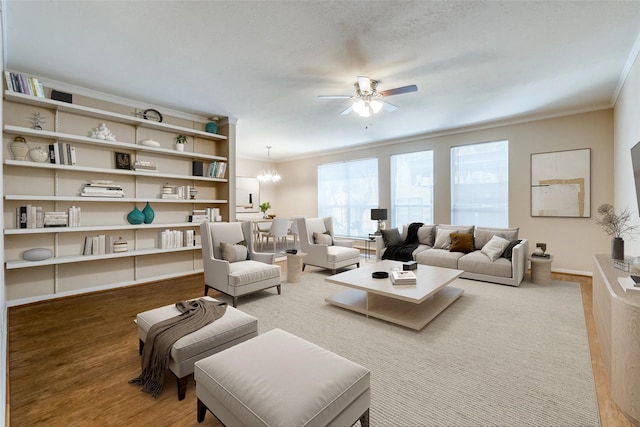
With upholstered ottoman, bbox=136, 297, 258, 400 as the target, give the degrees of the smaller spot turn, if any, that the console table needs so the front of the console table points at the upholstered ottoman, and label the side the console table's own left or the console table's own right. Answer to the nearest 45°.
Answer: approximately 45° to the console table's own left

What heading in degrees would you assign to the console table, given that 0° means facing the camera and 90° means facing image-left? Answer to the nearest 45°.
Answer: approximately 90°

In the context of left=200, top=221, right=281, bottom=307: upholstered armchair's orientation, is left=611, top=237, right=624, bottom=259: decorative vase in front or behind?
in front

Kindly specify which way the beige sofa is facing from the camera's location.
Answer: facing the viewer and to the left of the viewer

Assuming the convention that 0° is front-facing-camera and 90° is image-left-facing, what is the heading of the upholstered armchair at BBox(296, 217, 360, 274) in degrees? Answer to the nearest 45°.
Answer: approximately 315°

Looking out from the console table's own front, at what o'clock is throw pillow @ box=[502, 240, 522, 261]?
The throw pillow is roughly at 2 o'clock from the console table.

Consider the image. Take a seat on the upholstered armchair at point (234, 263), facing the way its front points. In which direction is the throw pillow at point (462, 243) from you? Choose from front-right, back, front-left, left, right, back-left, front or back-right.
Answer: front-left

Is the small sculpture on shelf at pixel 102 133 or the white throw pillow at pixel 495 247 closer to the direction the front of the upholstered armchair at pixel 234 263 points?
the white throw pillow

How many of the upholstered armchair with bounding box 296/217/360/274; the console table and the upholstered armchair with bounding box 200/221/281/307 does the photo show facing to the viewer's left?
1

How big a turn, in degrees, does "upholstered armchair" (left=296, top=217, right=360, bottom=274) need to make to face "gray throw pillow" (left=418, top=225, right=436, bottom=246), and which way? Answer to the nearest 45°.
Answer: approximately 45° to its left

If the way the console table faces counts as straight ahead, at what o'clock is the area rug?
The area rug is roughly at 12 o'clock from the console table.

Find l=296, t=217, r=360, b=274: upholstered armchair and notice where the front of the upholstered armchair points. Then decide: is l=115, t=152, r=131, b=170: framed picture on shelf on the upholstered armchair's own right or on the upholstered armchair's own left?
on the upholstered armchair's own right

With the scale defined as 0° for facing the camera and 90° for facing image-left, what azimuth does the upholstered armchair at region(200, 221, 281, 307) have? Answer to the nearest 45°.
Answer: approximately 315°

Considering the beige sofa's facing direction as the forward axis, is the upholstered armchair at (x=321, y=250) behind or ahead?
ahead
